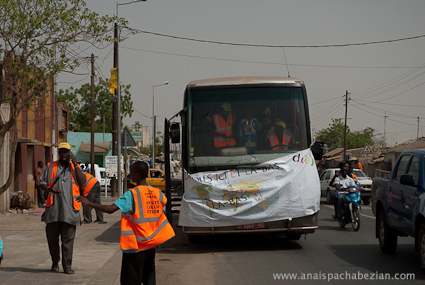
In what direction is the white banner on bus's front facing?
toward the camera

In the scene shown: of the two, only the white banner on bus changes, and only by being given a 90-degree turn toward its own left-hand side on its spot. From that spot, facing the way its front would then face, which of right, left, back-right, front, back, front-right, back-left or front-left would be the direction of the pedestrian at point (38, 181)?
back-left

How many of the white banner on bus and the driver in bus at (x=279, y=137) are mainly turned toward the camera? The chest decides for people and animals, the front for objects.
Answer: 2

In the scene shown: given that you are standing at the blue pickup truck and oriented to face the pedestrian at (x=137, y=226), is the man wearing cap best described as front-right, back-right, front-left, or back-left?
front-right

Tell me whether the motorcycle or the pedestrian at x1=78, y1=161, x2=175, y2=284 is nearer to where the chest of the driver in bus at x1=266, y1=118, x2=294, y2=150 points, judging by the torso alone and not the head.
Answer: the pedestrian

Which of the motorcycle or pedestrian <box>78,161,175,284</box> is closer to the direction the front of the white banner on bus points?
the pedestrian

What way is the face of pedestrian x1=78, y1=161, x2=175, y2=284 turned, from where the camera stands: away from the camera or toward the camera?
away from the camera

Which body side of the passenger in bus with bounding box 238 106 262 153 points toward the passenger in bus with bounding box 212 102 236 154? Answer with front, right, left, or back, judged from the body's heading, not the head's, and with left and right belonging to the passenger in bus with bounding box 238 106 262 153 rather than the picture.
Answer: right

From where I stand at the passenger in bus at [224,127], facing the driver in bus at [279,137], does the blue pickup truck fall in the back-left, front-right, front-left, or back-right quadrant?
front-right

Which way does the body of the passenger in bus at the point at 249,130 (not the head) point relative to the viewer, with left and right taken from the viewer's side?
facing the viewer

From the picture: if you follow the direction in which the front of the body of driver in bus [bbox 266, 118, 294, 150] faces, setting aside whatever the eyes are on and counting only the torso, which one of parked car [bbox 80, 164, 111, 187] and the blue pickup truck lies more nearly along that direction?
the blue pickup truck

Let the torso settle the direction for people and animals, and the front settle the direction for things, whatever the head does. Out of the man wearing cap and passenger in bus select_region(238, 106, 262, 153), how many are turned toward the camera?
2

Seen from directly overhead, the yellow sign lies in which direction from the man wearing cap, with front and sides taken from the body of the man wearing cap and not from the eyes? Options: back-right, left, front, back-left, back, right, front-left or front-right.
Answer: back

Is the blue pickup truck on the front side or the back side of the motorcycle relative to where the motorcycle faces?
on the front side

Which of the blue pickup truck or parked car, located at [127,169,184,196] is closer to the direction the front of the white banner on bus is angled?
the blue pickup truck
